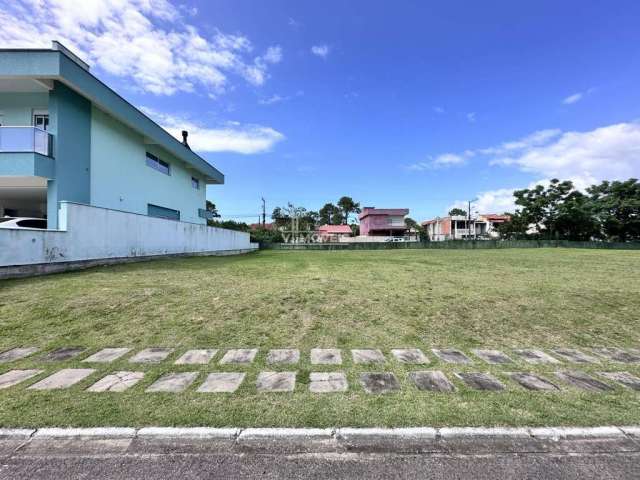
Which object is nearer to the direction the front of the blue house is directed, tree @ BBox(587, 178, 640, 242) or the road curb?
the road curb

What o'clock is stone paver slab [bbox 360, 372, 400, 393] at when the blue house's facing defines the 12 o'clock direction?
The stone paver slab is roughly at 10 o'clock from the blue house.

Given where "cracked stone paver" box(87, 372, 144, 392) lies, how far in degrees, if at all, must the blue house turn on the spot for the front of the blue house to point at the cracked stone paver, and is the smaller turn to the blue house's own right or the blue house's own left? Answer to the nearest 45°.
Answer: approximately 45° to the blue house's own left

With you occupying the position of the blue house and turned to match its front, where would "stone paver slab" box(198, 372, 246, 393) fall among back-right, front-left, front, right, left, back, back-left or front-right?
front-left

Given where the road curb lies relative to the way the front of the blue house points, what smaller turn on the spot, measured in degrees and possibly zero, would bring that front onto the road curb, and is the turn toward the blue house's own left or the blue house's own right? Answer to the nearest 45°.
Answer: approximately 45° to the blue house's own left

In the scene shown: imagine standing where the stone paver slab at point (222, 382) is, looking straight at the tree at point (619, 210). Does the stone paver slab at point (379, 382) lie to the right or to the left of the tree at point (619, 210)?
right

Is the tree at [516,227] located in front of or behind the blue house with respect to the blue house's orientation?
behind

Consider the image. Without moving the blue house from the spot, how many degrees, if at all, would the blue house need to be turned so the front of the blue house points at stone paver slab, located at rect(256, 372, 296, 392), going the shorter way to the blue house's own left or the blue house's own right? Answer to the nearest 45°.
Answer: approximately 45° to the blue house's own left

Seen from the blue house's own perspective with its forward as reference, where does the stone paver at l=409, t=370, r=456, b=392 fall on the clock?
The stone paver is roughly at 10 o'clock from the blue house.

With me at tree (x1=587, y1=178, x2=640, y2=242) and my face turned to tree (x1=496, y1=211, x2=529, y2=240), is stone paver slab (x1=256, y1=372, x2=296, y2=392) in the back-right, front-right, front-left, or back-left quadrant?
front-left

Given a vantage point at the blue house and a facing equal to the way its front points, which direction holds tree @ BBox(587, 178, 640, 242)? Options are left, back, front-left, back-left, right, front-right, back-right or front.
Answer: back-left

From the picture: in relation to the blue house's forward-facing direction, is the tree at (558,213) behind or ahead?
behind

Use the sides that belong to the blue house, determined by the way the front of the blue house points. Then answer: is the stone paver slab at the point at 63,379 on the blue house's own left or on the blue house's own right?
on the blue house's own left

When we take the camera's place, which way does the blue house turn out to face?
facing the viewer and to the left of the viewer
